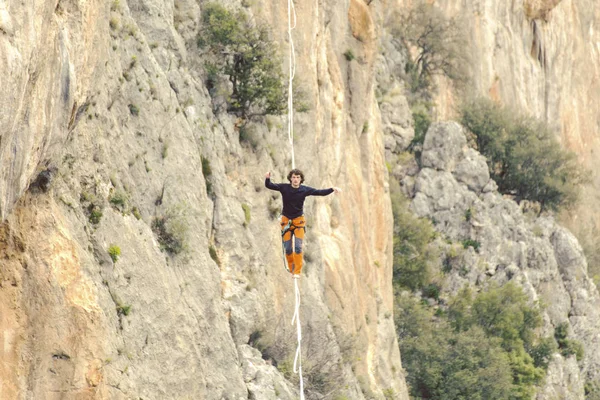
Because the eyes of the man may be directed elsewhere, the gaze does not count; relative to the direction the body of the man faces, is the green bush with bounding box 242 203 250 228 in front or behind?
behind

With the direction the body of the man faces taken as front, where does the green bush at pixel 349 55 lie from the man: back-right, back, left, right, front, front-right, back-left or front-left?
back

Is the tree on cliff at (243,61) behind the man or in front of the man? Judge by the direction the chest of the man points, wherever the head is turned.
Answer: behind

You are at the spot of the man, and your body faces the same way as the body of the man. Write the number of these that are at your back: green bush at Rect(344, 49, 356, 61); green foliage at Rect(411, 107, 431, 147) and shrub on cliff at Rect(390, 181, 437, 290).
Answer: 3

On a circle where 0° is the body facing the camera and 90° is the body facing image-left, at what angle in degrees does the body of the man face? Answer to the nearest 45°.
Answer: approximately 0°

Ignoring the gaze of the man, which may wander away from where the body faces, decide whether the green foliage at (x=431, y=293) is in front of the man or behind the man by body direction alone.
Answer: behind

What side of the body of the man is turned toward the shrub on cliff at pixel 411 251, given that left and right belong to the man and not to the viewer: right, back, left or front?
back

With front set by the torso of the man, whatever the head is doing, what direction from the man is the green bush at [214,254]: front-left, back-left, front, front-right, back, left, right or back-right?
back-right

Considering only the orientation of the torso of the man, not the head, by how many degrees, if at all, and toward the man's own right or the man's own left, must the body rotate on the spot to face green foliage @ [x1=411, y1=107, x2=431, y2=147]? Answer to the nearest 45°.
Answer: approximately 180°
